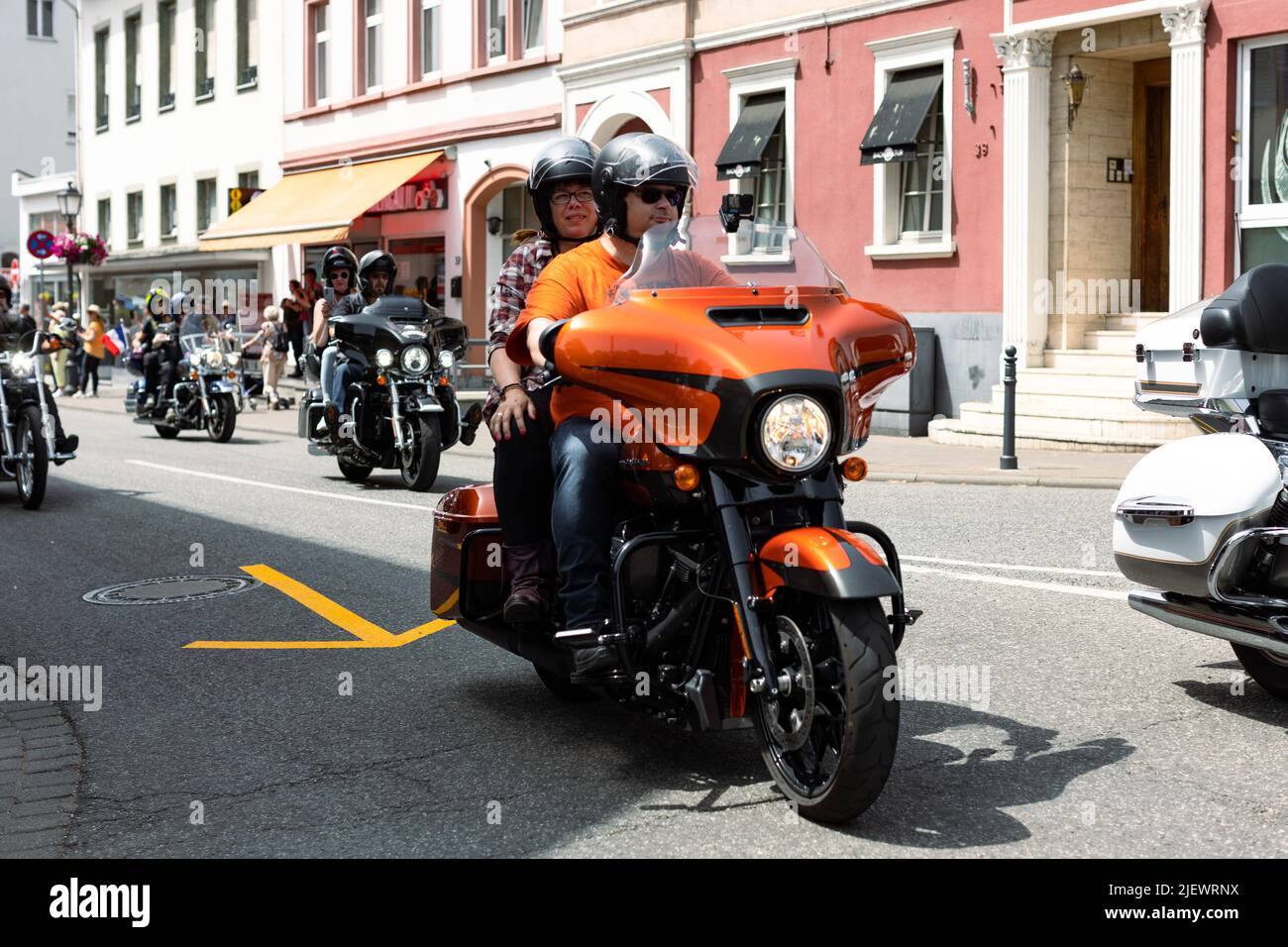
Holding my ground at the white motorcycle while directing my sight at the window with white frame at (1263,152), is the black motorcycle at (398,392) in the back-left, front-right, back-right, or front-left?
front-left

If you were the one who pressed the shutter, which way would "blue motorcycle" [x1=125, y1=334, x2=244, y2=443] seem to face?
facing the viewer and to the right of the viewer

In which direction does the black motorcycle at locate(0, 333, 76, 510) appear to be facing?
toward the camera

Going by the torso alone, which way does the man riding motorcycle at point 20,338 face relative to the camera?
toward the camera

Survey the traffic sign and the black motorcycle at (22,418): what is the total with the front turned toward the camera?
2

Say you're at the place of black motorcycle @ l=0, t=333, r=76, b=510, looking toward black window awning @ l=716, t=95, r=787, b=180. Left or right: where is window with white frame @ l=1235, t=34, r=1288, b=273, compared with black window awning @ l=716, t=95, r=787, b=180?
right

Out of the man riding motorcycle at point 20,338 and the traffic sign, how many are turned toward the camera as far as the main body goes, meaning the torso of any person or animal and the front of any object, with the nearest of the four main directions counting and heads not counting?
2

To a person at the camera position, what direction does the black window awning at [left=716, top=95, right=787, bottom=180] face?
facing the viewer and to the left of the viewer

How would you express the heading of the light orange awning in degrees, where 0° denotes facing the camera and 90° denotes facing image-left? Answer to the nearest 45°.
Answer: approximately 45°

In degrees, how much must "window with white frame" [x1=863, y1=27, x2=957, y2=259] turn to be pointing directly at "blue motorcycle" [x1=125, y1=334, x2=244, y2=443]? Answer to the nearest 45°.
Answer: approximately 45° to its right

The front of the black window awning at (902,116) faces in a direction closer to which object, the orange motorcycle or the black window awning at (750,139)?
the orange motorcycle

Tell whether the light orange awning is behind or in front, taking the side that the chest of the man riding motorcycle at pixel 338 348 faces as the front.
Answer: behind
